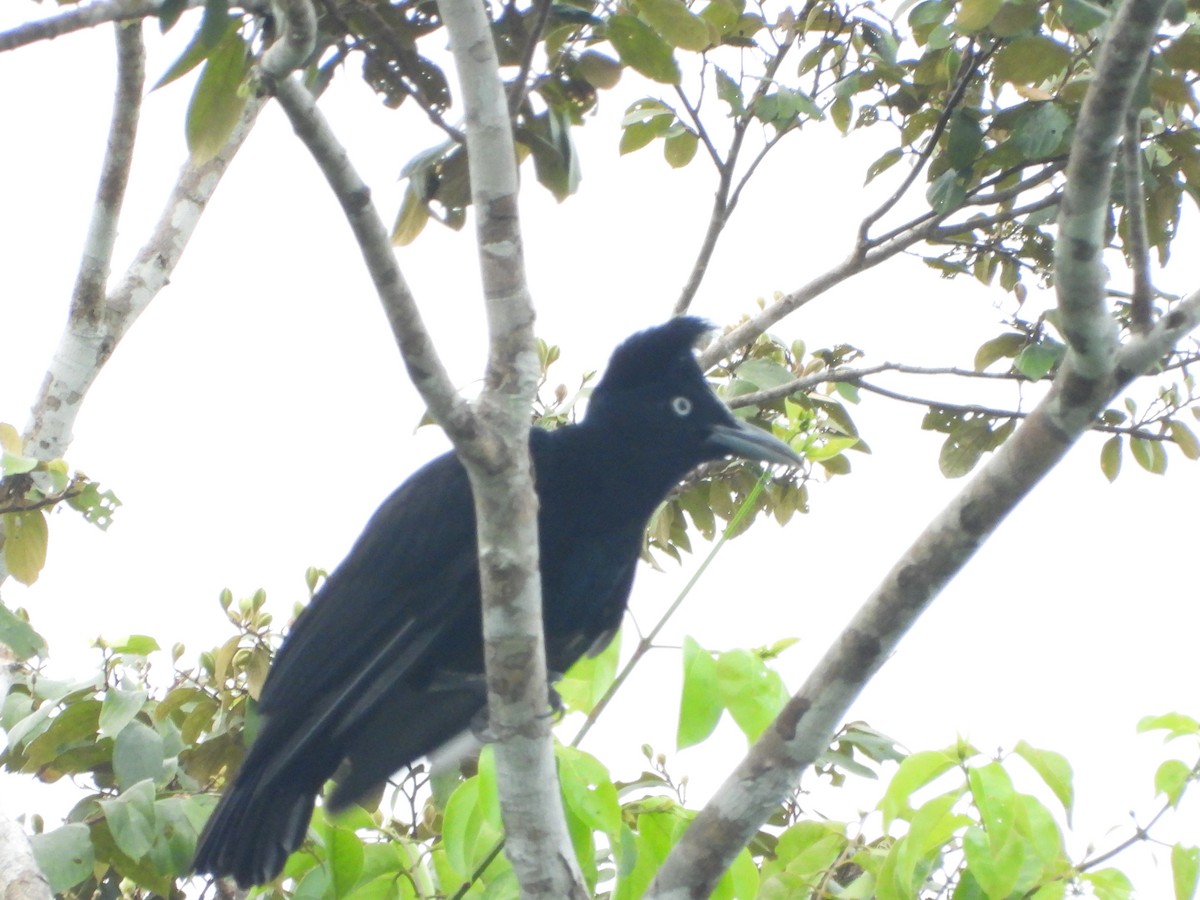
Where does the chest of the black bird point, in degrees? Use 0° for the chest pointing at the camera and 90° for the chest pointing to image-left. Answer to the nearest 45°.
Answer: approximately 270°
